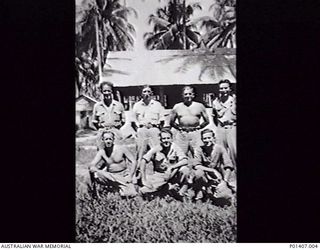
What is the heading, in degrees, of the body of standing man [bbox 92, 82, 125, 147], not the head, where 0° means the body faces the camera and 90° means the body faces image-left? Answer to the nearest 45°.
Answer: approximately 0°
